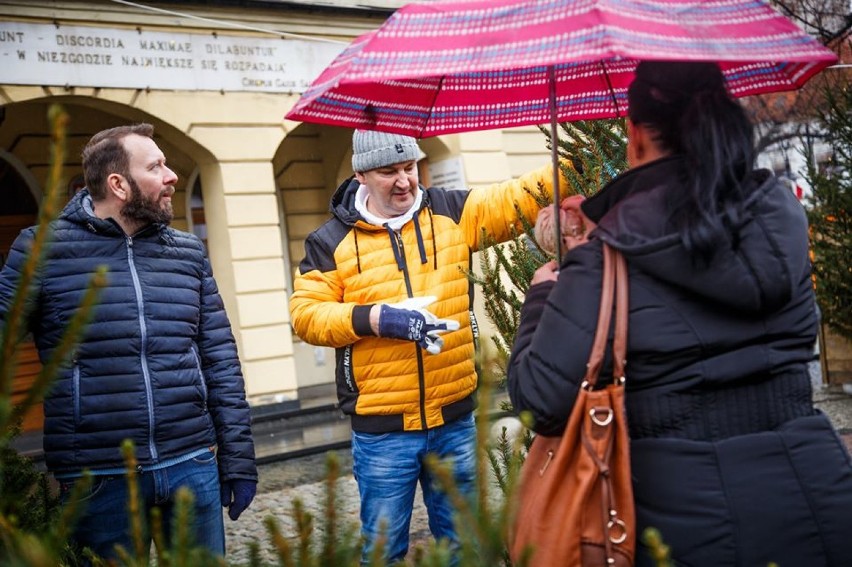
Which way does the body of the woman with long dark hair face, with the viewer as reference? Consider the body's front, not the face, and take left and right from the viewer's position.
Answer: facing away from the viewer and to the left of the viewer

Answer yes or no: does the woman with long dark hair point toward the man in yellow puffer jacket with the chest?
yes

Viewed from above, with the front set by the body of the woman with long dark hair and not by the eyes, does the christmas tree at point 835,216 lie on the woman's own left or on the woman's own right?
on the woman's own right

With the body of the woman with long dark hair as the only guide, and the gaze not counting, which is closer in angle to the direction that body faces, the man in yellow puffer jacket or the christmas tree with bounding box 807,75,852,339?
the man in yellow puffer jacket

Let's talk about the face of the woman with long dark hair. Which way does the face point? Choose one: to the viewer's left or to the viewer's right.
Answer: to the viewer's left
